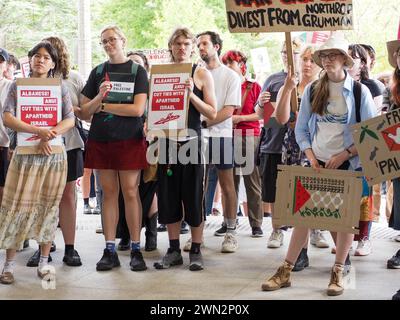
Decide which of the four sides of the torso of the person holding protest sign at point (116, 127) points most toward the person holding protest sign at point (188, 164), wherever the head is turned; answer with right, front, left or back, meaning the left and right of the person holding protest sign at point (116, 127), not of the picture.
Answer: left

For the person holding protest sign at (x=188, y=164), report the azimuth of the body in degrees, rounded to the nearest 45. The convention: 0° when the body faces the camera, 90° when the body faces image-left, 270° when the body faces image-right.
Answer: approximately 0°

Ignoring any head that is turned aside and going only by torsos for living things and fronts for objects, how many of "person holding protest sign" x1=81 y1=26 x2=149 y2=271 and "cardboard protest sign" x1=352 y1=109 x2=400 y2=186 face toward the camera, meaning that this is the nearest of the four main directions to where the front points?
2

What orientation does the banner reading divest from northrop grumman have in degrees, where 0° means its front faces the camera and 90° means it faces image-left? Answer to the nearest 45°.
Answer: approximately 0°

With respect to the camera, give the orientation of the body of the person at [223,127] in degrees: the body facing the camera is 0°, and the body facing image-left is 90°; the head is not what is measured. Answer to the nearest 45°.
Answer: approximately 45°

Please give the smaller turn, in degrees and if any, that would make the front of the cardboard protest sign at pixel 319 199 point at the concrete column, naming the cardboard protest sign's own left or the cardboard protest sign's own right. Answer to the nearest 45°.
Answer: approximately 135° to the cardboard protest sign's own right

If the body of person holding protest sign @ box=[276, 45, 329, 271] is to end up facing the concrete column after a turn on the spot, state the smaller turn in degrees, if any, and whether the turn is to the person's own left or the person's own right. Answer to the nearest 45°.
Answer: approximately 90° to the person's own right

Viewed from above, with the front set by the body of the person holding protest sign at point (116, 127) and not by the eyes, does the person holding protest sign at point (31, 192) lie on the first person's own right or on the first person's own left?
on the first person's own right

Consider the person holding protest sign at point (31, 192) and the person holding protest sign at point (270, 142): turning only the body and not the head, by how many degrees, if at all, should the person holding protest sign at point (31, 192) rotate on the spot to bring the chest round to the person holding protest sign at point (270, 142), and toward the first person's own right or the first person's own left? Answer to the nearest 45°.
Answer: approximately 90° to the first person's own left

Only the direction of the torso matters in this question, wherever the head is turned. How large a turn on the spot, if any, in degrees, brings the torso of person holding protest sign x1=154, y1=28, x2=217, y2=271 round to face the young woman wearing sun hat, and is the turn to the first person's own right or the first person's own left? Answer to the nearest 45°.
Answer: approximately 45° to the first person's own left
